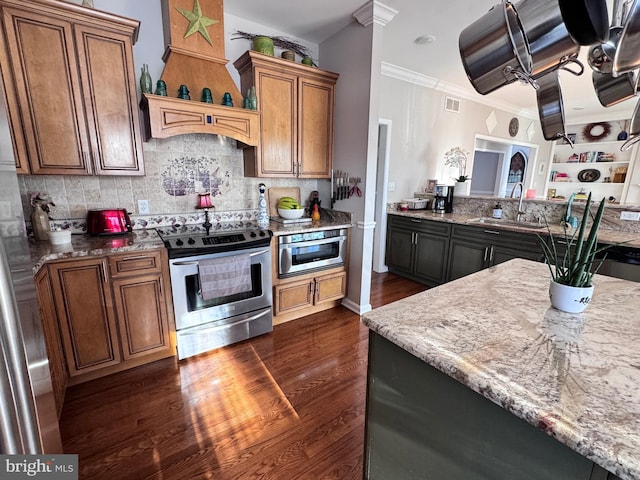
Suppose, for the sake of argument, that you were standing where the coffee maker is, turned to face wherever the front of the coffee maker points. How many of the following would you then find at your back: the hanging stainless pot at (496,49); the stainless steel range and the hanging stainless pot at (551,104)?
0

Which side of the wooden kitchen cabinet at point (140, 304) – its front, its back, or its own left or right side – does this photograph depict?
front

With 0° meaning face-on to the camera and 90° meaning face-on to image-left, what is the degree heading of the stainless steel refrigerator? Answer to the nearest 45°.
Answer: approximately 270°

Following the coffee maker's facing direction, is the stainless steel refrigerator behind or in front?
in front

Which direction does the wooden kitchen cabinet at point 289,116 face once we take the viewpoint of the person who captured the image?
facing the viewer and to the right of the viewer

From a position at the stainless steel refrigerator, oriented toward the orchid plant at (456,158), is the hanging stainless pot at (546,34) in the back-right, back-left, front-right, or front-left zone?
front-right

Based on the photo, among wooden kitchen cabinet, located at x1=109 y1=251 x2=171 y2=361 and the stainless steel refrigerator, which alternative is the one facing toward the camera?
the wooden kitchen cabinet

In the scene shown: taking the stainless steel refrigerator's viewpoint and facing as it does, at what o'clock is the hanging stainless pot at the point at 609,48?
The hanging stainless pot is roughly at 1 o'clock from the stainless steel refrigerator.

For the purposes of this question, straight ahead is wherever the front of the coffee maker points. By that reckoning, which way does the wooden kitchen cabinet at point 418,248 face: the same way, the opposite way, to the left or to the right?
the same way

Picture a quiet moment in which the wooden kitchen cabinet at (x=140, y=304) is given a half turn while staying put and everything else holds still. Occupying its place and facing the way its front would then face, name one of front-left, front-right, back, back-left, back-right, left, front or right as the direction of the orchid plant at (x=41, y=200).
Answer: front-left

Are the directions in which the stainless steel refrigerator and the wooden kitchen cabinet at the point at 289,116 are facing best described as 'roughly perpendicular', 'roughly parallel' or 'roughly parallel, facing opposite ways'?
roughly perpendicular

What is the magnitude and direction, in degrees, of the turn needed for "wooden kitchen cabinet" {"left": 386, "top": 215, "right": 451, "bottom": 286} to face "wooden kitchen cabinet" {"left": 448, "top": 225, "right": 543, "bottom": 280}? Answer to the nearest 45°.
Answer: approximately 90° to its left

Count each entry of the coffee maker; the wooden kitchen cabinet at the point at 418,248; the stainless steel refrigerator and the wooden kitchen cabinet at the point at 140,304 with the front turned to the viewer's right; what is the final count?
1

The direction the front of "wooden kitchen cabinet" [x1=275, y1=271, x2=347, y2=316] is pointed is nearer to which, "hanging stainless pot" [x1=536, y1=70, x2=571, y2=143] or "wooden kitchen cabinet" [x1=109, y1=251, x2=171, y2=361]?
the hanging stainless pot
